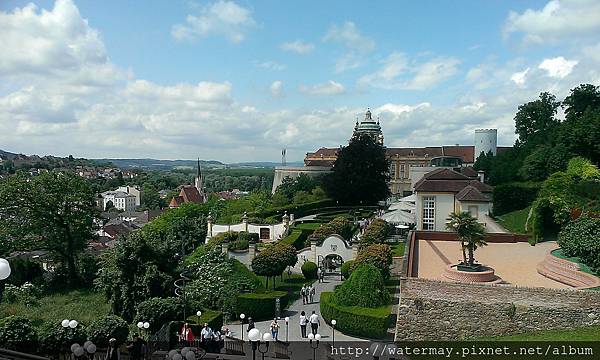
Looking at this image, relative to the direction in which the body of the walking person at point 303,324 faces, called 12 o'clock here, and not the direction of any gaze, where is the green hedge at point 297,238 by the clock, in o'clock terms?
The green hedge is roughly at 12 o'clock from the walking person.

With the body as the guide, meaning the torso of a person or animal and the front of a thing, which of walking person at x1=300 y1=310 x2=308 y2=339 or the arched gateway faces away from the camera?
the walking person

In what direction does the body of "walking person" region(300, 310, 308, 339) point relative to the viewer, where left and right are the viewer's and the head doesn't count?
facing away from the viewer

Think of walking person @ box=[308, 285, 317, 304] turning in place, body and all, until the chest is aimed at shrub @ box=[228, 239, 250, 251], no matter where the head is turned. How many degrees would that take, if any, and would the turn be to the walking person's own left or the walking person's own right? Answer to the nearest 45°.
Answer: approximately 45° to the walking person's own left

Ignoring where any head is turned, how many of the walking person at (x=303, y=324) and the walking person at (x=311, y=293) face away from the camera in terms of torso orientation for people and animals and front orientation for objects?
2

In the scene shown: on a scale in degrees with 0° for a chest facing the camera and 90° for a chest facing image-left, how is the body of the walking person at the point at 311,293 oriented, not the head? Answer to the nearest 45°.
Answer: approximately 180°

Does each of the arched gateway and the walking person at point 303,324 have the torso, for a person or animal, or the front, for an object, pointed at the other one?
yes

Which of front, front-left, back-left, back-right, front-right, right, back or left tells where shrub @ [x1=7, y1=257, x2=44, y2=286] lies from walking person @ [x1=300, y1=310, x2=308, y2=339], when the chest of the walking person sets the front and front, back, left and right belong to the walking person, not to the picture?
front-left

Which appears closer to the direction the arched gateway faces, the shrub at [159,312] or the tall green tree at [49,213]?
the shrub

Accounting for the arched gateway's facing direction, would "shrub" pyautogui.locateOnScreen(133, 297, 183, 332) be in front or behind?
in front

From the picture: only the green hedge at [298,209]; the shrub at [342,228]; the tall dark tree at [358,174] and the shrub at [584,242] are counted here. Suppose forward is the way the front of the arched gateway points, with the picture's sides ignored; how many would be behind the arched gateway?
3

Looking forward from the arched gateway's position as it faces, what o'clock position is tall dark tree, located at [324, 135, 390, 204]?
The tall dark tree is roughly at 6 o'clock from the arched gateway.

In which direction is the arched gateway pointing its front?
toward the camera

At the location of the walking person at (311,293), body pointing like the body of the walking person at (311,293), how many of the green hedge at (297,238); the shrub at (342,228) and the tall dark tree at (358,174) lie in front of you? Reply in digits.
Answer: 3

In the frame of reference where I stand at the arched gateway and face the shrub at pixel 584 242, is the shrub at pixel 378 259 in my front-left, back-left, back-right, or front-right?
front-right

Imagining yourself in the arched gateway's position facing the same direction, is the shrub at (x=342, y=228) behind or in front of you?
behind
